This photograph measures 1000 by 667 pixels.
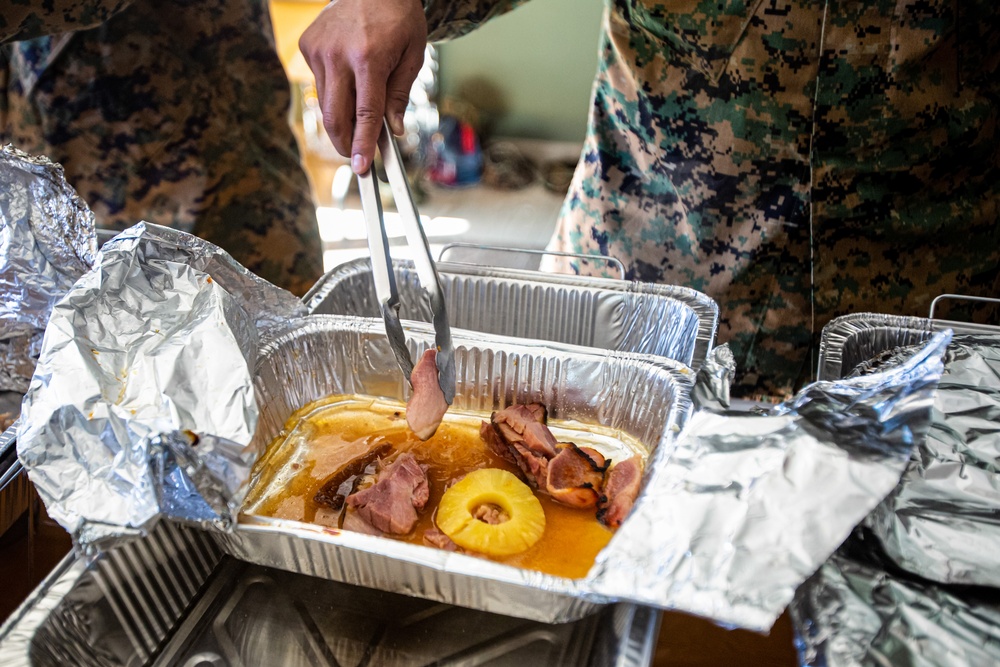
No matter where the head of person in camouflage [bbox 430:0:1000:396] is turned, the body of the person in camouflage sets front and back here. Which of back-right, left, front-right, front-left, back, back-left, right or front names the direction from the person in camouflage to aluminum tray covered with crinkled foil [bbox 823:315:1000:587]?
front

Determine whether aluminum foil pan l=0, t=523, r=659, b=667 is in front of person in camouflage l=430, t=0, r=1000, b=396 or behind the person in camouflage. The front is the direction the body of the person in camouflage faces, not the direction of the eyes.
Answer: in front

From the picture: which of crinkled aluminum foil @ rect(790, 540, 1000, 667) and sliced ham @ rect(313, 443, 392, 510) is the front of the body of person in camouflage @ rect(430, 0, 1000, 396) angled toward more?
the crinkled aluminum foil

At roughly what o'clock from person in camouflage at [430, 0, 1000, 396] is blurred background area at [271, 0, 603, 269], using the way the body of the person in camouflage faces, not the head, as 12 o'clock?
The blurred background area is roughly at 5 o'clock from the person in camouflage.

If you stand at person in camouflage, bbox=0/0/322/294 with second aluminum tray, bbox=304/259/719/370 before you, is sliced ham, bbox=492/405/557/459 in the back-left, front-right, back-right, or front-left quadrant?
front-right

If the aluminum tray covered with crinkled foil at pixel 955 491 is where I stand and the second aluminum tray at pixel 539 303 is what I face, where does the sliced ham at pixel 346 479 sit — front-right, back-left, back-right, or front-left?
front-left

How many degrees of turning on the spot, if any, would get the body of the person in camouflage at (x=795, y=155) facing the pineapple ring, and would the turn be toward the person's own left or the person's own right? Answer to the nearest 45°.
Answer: approximately 45° to the person's own right

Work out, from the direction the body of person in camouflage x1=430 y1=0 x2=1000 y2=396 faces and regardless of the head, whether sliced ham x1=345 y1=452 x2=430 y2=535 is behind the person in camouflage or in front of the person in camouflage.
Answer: in front

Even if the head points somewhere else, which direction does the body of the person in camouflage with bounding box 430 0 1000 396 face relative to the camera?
toward the camera

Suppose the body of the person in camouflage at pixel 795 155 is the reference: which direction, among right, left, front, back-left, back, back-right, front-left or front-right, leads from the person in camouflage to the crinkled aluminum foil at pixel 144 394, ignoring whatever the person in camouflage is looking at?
front-right

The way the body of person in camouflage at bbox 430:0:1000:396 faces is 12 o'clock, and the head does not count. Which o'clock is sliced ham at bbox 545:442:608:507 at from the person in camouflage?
The sliced ham is roughly at 1 o'clock from the person in camouflage.

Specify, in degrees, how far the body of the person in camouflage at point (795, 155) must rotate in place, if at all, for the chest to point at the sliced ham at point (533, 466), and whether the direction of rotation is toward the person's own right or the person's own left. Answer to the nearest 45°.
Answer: approximately 45° to the person's own right

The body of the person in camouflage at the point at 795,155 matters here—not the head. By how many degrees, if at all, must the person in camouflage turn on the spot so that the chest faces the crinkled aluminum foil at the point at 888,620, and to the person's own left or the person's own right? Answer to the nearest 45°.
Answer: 0° — they already face it

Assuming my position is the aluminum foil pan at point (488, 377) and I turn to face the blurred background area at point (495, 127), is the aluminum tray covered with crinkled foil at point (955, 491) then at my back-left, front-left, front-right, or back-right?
back-right

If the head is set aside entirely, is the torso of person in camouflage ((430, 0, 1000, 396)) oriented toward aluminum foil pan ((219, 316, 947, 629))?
yes

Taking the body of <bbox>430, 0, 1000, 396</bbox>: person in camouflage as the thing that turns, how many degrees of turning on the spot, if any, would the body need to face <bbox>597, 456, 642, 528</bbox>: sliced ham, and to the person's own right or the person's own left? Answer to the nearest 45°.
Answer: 0° — they already face it

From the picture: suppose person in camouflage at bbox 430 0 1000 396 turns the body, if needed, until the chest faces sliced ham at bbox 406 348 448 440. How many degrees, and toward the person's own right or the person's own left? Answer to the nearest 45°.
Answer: approximately 45° to the person's own right
